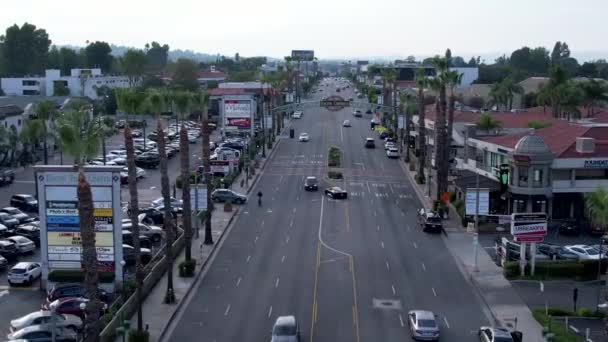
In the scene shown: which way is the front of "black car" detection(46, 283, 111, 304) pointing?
to the viewer's right

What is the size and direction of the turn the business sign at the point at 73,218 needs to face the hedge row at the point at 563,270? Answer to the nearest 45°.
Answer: approximately 90° to its left

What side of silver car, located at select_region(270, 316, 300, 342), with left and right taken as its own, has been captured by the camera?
front

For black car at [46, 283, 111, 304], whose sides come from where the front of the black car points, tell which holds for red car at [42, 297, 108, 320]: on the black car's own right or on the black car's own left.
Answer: on the black car's own right

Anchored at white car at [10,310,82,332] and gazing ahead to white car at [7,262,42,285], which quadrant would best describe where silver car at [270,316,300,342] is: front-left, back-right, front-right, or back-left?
back-right

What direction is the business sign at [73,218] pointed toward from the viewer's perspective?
toward the camera

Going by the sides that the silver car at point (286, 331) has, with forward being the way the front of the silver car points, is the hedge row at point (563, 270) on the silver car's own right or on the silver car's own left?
on the silver car's own left

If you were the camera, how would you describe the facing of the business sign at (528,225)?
facing the viewer

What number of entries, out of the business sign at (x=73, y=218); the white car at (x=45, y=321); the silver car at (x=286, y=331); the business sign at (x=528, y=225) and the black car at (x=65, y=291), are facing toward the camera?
3
